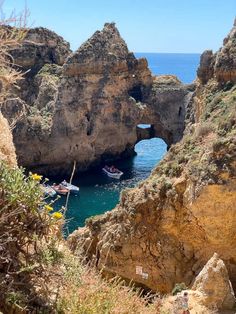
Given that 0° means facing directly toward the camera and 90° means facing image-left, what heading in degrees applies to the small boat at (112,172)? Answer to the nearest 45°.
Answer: approximately 315°

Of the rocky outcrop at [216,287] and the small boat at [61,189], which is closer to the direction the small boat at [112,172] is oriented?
the rocky outcrop

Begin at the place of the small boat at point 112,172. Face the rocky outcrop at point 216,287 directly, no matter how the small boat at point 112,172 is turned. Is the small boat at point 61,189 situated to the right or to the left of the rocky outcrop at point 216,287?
right

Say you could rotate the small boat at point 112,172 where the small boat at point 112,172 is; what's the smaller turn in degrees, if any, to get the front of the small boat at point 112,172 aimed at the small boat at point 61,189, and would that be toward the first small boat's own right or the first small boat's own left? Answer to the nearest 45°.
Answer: approximately 90° to the first small boat's own right
